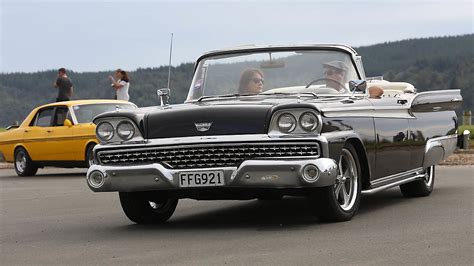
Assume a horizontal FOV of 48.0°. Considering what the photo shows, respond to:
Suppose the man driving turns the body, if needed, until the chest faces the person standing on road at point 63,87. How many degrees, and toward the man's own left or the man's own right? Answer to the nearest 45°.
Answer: approximately 90° to the man's own right

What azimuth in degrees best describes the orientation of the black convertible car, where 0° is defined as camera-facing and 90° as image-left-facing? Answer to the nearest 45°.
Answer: approximately 45°
